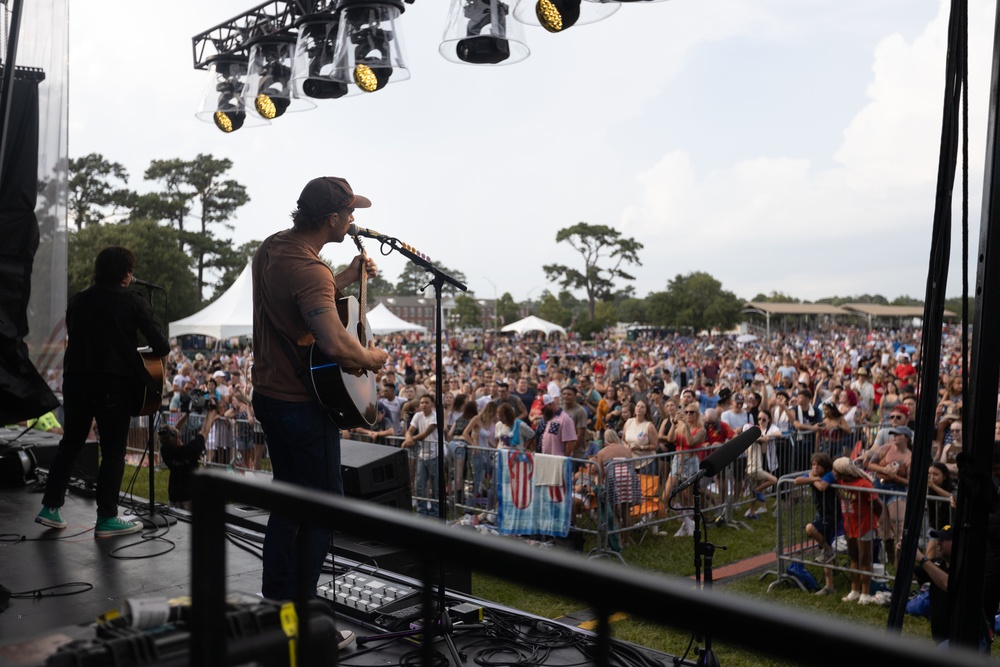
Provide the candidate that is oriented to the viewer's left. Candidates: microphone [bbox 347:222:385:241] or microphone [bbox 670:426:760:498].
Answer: microphone [bbox 347:222:385:241]

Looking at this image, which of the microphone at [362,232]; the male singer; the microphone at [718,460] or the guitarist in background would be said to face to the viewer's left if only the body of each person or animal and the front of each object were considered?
the microphone at [362,232]

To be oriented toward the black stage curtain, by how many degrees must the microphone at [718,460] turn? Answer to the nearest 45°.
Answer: approximately 135° to its left

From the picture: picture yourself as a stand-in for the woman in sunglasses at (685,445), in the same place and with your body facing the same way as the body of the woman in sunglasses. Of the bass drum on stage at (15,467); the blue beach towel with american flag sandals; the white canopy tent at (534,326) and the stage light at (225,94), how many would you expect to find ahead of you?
3

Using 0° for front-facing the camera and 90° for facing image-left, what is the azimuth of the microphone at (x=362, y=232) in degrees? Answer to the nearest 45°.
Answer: approximately 90°

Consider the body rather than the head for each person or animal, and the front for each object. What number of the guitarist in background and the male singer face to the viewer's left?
0

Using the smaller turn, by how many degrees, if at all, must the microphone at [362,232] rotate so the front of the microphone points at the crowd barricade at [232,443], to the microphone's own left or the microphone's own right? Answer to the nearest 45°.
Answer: approximately 90° to the microphone's own right

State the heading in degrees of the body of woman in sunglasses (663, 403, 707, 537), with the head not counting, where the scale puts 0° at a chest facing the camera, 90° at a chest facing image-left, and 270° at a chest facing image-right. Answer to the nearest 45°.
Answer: approximately 45°

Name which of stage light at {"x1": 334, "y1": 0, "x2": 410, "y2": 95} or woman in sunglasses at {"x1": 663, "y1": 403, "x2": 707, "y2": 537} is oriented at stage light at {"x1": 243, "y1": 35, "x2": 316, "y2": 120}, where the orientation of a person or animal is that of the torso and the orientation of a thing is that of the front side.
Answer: the woman in sunglasses

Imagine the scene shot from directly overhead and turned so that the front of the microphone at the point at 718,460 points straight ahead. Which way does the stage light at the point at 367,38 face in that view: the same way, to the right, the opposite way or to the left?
the opposite way

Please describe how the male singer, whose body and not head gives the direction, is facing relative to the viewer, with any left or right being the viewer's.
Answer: facing away from the viewer and to the right of the viewer

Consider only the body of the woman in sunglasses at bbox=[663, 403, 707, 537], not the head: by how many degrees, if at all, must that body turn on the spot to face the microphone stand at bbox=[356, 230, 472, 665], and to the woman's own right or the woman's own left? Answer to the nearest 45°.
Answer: approximately 45° to the woman's own left

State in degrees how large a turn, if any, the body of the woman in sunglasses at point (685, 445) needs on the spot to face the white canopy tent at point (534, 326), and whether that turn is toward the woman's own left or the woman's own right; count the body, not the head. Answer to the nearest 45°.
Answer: approximately 135° to the woman's own right

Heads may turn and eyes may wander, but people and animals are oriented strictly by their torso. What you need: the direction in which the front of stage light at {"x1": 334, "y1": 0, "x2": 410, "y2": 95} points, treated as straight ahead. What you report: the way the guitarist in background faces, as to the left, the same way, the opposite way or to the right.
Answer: the opposite way

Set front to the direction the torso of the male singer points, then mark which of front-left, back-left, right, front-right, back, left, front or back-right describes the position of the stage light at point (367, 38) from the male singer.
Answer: front-left

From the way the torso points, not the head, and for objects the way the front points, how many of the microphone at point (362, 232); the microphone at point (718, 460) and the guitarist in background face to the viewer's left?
1

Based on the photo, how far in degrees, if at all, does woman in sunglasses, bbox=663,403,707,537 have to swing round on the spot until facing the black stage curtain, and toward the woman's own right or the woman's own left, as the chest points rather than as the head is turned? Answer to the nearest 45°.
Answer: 0° — they already face it
